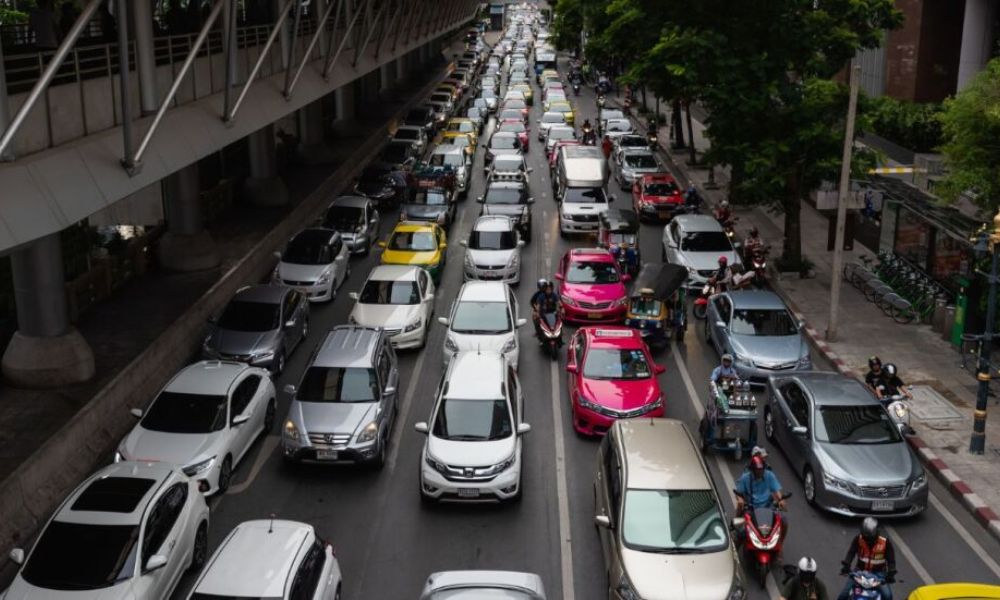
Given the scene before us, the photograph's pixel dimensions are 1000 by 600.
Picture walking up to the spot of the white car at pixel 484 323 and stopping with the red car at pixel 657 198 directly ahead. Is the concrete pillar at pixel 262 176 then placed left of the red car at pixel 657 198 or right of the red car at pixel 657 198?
left

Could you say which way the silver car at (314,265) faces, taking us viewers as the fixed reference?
facing the viewer and to the left of the viewer

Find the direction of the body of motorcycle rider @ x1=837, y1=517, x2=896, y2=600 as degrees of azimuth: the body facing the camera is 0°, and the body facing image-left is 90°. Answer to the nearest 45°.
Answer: approximately 0°

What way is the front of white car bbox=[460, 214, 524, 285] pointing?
toward the camera

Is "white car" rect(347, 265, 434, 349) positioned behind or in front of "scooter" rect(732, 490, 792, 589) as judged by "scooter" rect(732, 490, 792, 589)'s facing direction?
behind

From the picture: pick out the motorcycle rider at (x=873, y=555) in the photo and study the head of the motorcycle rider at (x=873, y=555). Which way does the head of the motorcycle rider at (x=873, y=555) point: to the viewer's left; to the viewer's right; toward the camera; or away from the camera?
toward the camera

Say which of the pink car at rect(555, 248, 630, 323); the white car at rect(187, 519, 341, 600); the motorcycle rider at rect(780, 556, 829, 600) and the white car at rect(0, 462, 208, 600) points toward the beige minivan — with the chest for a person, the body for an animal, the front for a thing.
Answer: the pink car

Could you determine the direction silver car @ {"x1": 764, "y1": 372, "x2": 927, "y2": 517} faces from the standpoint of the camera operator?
facing the viewer and to the right of the viewer

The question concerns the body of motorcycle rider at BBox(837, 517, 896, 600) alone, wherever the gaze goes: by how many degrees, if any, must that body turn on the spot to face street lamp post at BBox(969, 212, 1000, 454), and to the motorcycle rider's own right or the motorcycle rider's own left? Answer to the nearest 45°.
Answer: approximately 180°

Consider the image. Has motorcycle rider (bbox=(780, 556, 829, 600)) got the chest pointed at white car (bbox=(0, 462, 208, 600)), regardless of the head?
no

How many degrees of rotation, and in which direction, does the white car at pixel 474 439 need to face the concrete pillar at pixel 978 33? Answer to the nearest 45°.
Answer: approximately 135° to its left

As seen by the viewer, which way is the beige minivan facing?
toward the camera

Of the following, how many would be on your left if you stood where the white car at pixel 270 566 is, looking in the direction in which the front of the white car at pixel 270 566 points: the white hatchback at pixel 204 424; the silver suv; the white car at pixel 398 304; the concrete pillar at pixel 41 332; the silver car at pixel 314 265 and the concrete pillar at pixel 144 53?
0

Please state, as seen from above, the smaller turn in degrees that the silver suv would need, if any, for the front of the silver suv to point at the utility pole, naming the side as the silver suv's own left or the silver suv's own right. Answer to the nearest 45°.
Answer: approximately 135° to the silver suv's own left

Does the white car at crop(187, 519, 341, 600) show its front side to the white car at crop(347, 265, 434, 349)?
no

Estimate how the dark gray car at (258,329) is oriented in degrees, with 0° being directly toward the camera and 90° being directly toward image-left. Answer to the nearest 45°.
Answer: approximately 45°

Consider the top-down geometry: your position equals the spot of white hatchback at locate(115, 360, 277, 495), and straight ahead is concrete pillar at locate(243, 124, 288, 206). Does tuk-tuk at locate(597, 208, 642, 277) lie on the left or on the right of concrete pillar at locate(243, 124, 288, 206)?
right

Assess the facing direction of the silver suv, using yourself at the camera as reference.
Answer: facing the viewer

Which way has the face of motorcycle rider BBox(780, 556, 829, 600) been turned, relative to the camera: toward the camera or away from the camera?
toward the camera

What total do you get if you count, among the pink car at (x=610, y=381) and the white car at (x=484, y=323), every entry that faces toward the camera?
2
